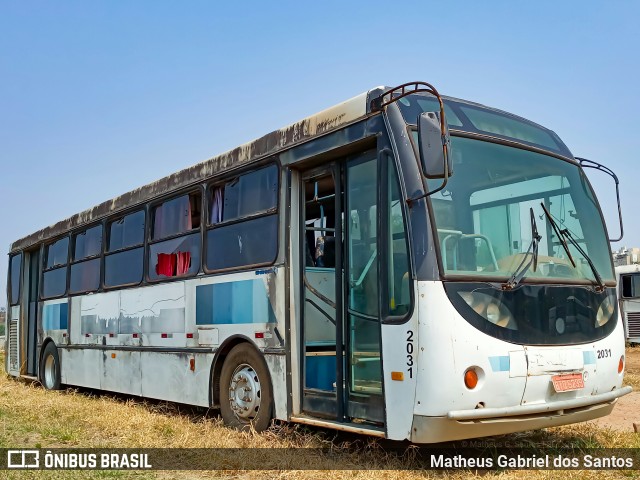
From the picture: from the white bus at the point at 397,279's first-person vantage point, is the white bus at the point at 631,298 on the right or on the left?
on its left

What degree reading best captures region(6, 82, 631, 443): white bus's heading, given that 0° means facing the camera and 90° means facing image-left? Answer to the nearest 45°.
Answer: approximately 315°
